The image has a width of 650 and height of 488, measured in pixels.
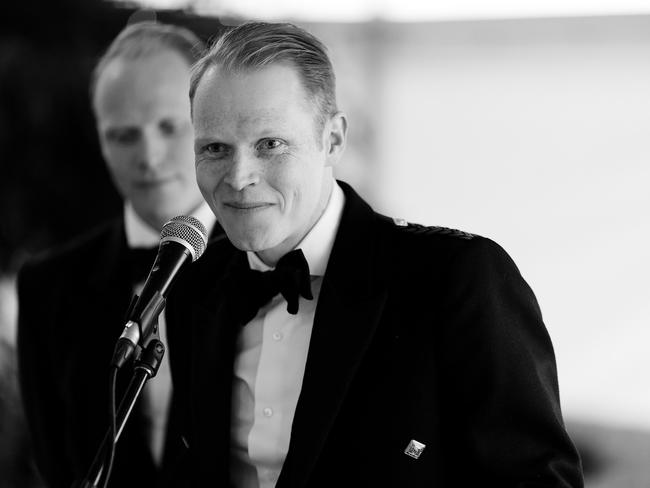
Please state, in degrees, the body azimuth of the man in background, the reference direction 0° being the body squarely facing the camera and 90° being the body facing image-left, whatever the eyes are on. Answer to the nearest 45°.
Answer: approximately 0°

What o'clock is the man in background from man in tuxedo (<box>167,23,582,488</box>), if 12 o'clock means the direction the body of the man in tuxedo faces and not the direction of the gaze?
The man in background is roughly at 3 o'clock from the man in tuxedo.

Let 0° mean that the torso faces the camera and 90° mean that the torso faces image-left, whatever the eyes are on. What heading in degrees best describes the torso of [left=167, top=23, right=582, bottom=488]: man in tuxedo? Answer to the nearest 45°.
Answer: approximately 45°

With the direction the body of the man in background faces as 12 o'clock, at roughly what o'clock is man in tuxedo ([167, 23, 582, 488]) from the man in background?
The man in tuxedo is roughly at 11 o'clock from the man in background.

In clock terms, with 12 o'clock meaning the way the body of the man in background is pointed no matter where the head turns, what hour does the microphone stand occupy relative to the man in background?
The microphone stand is roughly at 12 o'clock from the man in background.

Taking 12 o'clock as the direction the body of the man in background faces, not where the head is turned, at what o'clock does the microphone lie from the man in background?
The microphone is roughly at 12 o'clock from the man in background.
